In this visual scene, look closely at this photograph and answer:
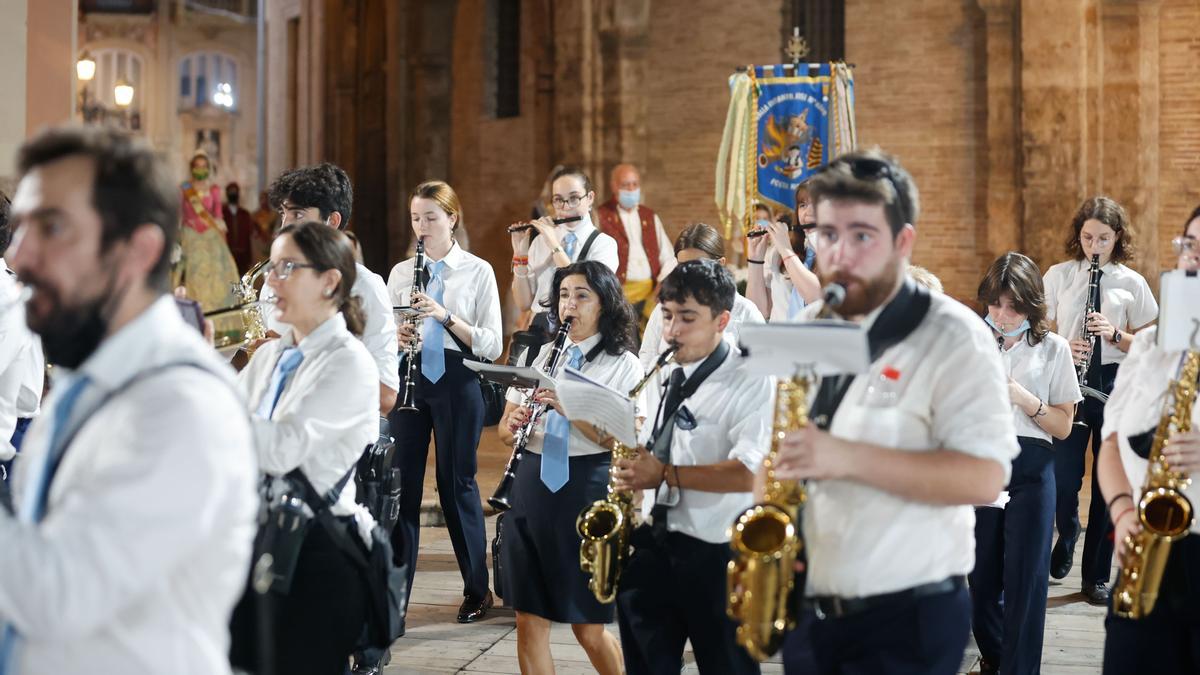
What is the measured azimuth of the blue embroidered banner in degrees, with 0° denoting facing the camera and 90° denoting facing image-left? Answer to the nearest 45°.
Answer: approximately 0°

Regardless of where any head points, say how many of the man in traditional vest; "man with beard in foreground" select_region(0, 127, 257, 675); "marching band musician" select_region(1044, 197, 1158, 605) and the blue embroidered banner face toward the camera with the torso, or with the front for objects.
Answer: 3

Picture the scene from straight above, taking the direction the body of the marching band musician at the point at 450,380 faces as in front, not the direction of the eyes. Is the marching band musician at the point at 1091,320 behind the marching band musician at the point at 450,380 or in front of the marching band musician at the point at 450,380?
behind

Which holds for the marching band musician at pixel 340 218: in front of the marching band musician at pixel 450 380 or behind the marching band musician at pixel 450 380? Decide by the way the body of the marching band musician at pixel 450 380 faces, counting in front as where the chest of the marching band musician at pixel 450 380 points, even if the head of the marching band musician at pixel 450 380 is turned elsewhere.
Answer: in front

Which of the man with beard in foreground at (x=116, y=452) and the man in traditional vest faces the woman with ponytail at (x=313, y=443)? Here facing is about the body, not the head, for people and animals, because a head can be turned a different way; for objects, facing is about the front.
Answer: the man in traditional vest

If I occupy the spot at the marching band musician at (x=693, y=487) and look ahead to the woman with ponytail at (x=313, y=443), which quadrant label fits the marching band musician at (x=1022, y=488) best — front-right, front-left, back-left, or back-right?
back-right

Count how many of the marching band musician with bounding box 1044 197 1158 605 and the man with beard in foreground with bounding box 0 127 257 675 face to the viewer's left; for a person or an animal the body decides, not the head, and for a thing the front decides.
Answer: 1

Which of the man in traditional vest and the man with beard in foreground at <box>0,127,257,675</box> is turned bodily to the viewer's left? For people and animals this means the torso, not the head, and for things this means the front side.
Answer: the man with beard in foreground

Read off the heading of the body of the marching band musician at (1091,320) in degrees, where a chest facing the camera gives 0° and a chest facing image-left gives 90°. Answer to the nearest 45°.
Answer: approximately 0°

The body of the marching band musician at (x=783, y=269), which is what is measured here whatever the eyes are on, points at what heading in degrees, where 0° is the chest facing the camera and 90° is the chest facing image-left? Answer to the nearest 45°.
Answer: approximately 45°

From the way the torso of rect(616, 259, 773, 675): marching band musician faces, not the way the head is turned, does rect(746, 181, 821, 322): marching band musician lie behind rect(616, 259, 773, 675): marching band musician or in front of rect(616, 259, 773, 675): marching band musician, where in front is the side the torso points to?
behind

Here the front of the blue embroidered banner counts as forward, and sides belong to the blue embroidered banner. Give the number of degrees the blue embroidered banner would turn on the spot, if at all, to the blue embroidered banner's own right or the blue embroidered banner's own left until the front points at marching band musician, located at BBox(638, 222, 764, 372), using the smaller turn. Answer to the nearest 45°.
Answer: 0° — it already faces them
